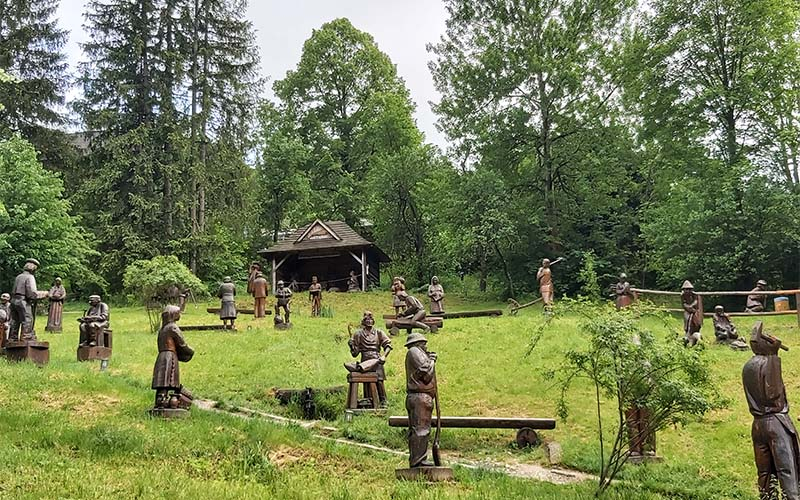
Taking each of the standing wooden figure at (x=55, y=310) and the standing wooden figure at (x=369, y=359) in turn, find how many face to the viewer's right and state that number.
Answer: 0

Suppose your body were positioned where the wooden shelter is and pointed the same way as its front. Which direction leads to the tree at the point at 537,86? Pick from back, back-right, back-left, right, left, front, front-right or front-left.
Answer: front-left

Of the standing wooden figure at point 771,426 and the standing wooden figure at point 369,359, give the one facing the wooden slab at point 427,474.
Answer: the standing wooden figure at point 369,359

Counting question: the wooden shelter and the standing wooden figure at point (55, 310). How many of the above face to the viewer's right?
0

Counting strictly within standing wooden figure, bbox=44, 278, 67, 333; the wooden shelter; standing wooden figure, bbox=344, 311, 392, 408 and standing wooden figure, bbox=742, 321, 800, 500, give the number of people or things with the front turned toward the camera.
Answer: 3

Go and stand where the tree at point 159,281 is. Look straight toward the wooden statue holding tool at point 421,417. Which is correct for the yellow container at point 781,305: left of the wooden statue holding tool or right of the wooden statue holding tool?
left

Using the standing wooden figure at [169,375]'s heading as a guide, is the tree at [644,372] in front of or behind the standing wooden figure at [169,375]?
in front

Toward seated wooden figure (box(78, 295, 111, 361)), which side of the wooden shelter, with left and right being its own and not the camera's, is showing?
front

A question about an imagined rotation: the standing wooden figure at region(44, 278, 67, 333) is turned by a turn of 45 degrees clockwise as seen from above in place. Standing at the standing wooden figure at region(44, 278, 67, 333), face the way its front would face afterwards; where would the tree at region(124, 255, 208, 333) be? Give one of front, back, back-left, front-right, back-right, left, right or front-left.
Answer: back

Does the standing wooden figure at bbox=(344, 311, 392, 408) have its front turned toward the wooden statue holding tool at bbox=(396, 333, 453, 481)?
yes
